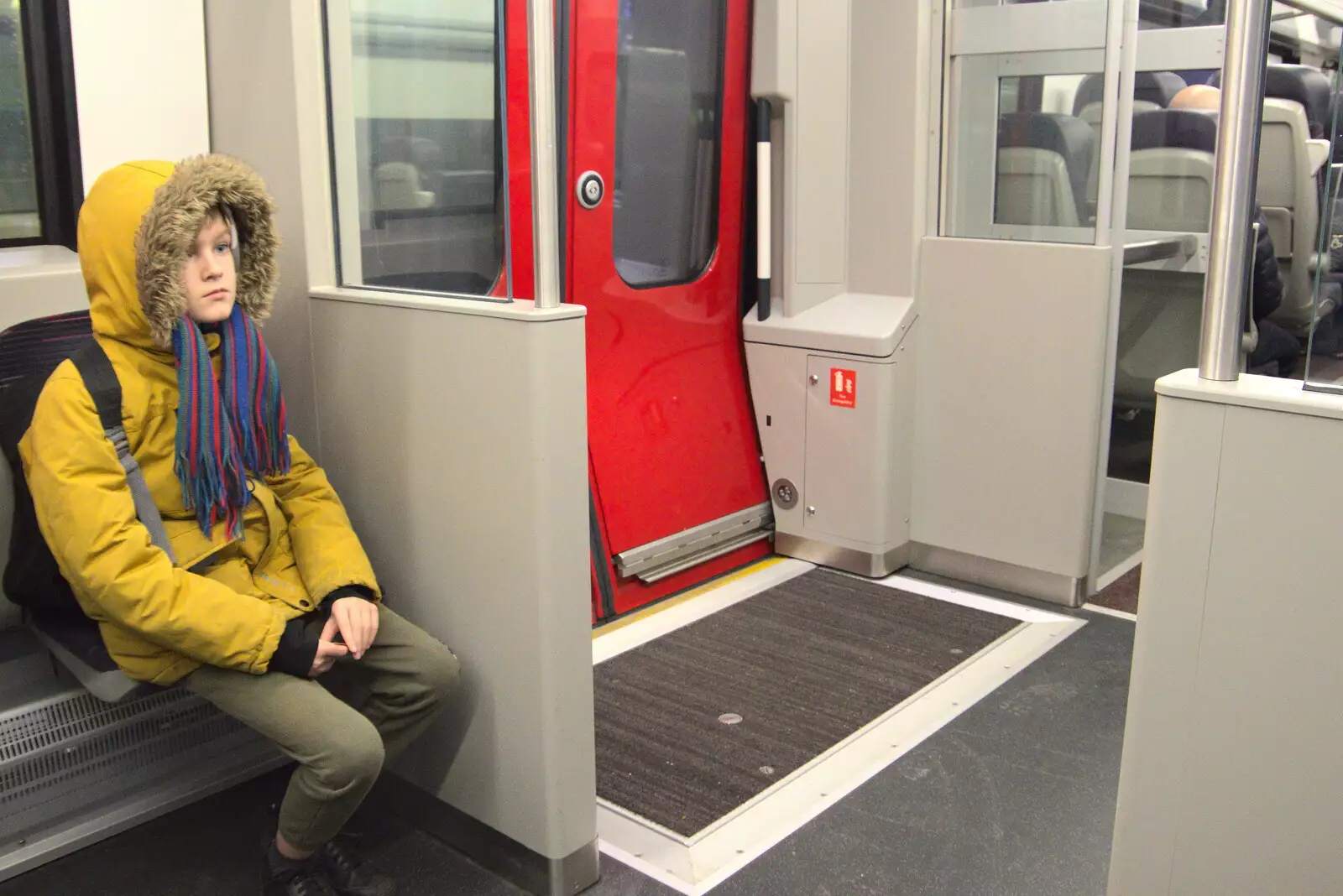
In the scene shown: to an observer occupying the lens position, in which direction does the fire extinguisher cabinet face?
facing the viewer and to the left of the viewer

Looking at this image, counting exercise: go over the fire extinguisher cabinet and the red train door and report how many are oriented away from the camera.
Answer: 0

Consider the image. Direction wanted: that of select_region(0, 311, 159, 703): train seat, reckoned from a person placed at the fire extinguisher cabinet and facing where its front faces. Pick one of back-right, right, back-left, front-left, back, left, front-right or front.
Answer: front

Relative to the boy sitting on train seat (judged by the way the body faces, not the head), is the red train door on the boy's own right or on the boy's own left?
on the boy's own left

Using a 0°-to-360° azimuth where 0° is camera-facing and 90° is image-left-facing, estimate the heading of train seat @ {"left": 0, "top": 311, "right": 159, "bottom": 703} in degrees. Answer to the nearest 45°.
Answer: approximately 315°

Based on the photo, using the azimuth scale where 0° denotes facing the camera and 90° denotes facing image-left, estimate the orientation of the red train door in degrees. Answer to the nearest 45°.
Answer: approximately 315°

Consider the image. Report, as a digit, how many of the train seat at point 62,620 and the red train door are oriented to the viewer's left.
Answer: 0

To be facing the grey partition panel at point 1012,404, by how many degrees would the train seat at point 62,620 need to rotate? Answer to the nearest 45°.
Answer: approximately 45° to its left

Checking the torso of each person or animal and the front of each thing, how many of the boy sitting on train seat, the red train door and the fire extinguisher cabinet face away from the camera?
0

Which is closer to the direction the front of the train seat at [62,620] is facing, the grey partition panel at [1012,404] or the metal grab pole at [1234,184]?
the metal grab pole
